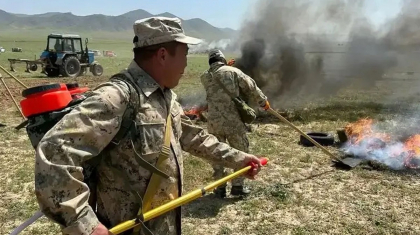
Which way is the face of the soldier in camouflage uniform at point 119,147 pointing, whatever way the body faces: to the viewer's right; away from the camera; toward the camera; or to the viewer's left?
to the viewer's right

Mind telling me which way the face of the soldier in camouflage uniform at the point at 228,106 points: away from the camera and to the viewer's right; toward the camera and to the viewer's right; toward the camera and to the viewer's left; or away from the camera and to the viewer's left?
away from the camera and to the viewer's right

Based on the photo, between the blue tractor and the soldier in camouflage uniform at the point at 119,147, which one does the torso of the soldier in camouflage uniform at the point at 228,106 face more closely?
the blue tractor

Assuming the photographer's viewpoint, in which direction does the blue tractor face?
facing away from the viewer and to the right of the viewer

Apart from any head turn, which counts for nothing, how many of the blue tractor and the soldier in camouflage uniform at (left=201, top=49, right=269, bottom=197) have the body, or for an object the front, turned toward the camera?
0

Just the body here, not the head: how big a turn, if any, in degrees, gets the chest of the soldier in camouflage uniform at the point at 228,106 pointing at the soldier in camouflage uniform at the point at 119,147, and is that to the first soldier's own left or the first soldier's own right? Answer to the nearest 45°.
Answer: approximately 135° to the first soldier's own right

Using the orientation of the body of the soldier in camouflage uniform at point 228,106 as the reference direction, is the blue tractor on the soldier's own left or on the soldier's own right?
on the soldier's own left

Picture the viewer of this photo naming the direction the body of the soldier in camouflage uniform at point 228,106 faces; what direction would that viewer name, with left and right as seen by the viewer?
facing away from the viewer and to the right of the viewer

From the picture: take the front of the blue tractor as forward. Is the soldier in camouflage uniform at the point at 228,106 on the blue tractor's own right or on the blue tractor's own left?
on the blue tractor's own right
